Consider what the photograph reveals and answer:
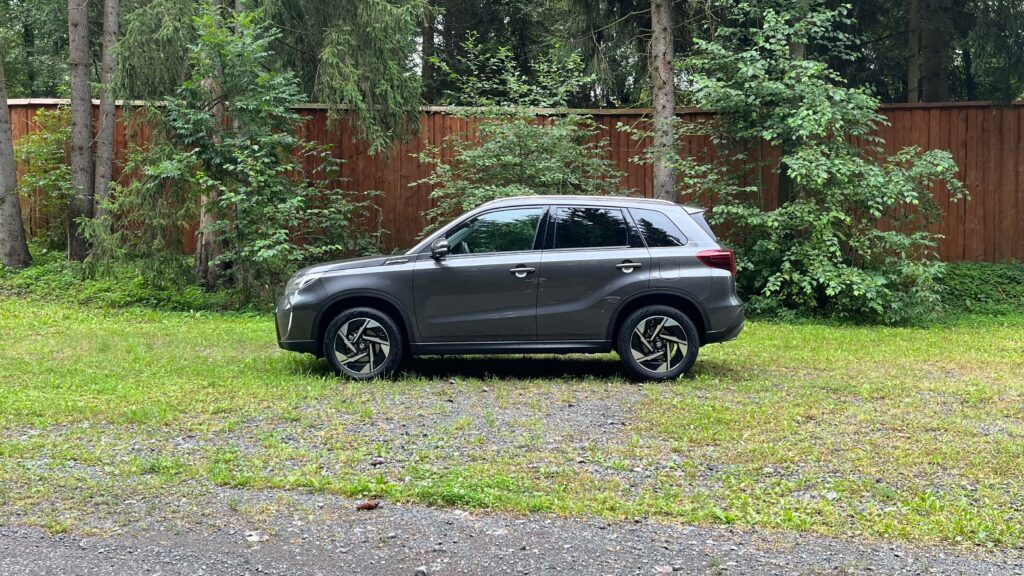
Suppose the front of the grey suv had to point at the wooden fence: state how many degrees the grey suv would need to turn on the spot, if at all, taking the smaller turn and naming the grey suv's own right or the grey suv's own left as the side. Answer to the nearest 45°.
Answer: approximately 135° to the grey suv's own right

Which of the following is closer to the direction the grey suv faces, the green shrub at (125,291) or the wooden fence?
the green shrub

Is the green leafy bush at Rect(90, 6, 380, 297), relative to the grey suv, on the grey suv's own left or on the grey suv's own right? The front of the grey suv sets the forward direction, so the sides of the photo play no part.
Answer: on the grey suv's own right

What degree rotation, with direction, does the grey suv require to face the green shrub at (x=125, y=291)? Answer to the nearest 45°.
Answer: approximately 45° to its right

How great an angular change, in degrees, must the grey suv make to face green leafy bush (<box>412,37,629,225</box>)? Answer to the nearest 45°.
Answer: approximately 90° to its right

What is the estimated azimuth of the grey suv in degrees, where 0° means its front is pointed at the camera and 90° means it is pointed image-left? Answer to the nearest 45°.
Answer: approximately 90°

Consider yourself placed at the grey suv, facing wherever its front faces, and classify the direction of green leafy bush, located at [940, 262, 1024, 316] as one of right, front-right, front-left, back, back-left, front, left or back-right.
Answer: back-right
